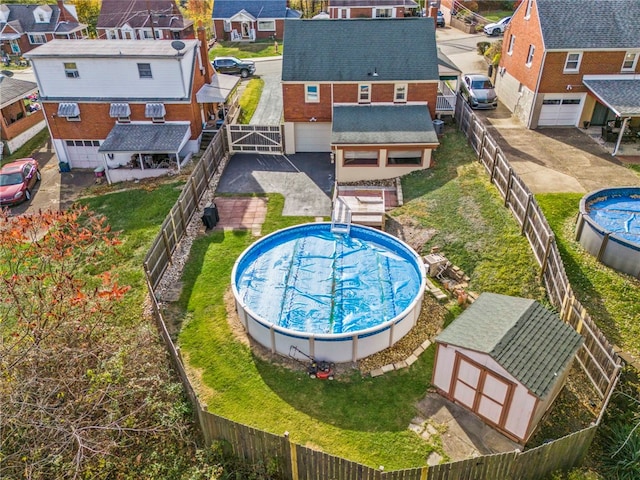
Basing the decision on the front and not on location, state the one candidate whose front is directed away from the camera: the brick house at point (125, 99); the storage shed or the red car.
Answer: the brick house

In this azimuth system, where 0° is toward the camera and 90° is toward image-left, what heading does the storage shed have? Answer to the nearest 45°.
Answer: approximately 45°

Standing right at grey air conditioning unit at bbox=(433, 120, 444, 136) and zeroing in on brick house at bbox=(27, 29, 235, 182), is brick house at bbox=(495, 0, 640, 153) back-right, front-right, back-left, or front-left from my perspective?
back-right

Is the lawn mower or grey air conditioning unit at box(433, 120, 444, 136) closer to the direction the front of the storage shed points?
the lawn mower

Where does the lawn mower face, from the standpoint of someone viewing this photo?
facing the viewer and to the right of the viewer

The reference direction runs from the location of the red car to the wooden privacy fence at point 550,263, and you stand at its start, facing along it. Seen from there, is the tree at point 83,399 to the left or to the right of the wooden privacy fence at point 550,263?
right

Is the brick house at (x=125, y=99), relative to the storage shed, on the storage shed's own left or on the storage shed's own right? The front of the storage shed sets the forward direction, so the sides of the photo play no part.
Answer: on the storage shed's own right

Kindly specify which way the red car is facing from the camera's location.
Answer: facing the viewer and to the left of the viewer

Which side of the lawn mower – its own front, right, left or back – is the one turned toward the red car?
back

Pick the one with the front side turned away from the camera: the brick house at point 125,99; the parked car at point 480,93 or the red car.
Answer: the brick house

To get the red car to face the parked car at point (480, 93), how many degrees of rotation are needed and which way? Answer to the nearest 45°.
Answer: approximately 135° to its left

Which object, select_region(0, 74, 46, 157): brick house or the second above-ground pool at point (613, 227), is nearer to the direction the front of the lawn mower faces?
the second above-ground pool

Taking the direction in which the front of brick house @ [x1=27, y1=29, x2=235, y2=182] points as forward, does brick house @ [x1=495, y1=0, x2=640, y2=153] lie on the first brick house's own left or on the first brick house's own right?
on the first brick house's own right

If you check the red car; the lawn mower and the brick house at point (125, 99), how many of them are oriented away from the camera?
1

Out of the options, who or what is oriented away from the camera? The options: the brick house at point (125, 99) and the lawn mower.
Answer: the brick house

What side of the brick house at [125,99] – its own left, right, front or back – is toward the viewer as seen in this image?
back

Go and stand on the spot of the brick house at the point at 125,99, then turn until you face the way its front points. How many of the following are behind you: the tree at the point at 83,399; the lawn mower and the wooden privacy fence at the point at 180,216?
3
